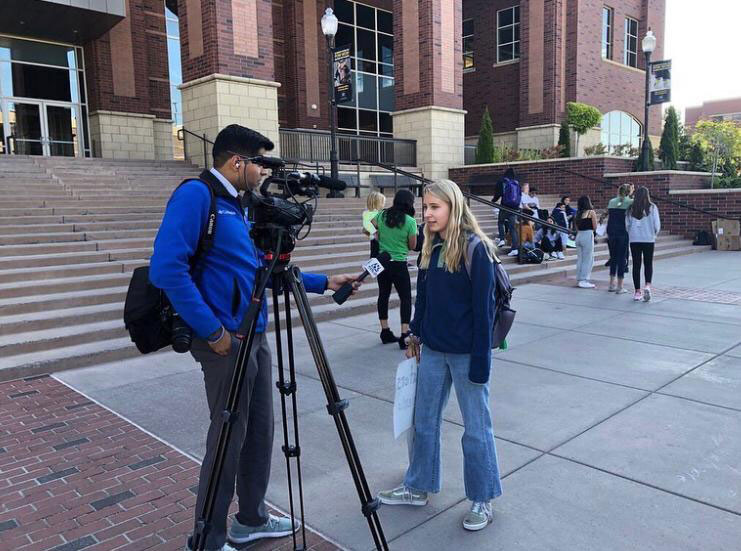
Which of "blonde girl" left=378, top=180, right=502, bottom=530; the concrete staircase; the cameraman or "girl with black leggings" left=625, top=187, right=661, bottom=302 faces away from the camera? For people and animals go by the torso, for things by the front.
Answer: the girl with black leggings

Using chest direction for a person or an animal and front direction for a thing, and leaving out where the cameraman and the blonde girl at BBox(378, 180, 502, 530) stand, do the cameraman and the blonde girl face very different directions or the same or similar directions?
very different directions

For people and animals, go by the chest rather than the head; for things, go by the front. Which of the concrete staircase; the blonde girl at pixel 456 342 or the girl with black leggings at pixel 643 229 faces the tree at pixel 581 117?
the girl with black leggings

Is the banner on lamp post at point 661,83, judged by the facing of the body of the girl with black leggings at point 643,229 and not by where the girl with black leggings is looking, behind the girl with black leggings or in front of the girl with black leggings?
in front

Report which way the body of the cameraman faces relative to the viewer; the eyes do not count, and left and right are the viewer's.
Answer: facing to the right of the viewer

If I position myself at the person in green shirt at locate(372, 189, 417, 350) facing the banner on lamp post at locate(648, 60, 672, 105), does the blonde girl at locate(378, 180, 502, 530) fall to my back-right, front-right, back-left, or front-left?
back-right

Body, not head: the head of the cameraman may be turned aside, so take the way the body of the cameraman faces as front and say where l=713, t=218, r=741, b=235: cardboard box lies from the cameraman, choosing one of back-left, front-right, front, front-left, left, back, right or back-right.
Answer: front-left

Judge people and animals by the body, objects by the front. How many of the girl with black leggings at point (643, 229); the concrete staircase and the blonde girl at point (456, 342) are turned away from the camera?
1

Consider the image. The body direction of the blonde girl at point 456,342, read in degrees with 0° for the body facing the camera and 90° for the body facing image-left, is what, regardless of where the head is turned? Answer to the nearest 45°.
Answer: approximately 45°

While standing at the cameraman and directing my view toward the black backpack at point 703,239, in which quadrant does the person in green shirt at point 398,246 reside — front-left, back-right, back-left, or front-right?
front-left

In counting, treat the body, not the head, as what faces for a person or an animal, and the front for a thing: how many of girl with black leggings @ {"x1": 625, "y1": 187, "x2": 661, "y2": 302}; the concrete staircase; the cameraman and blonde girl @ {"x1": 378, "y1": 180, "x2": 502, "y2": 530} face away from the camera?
1

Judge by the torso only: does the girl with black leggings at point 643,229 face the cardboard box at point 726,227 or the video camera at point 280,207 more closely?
the cardboard box

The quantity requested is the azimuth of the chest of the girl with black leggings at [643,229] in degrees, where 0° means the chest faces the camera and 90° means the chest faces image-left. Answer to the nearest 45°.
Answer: approximately 180°

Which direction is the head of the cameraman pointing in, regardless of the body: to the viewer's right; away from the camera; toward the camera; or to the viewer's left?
to the viewer's right

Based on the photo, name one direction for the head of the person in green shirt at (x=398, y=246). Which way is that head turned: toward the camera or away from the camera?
away from the camera

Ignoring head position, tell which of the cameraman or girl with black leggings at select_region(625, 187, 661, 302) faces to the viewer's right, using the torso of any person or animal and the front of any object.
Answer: the cameraman

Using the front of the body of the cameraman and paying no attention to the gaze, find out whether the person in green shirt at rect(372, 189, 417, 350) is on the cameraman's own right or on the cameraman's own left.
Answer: on the cameraman's own left
